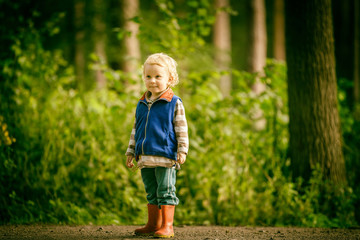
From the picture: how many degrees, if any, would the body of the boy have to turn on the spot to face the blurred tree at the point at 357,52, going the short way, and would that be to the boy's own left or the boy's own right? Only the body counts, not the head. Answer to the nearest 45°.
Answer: approximately 180°

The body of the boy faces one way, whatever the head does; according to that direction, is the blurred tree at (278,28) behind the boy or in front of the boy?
behind

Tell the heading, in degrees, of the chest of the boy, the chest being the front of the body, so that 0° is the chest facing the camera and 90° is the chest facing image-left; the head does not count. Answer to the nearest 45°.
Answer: approximately 45°

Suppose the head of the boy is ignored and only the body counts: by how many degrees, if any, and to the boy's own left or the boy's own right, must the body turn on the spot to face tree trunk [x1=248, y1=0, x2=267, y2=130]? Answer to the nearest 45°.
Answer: approximately 135° to the boy's own right

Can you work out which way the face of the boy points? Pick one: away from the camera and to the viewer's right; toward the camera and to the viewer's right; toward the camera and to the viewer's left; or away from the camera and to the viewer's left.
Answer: toward the camera and to the viewer's left
